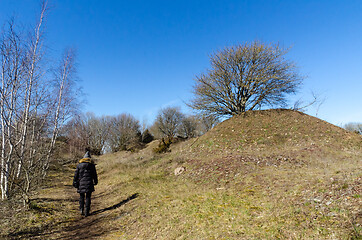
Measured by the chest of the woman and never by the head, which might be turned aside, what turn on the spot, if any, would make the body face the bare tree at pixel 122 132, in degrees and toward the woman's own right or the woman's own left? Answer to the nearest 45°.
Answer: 0° — they already face it

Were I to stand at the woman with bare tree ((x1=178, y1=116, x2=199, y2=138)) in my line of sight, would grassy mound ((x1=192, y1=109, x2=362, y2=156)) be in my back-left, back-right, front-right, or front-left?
front-right

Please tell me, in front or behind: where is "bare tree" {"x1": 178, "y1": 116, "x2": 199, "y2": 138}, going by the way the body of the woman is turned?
in front

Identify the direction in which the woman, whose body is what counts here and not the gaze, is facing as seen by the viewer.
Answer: away from the camera

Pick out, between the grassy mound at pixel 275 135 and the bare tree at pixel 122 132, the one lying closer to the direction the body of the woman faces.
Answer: the bare tree

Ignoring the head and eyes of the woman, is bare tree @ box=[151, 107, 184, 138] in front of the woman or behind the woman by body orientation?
in front

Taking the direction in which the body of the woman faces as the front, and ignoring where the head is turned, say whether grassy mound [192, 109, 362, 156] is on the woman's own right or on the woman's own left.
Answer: on the woman's own right

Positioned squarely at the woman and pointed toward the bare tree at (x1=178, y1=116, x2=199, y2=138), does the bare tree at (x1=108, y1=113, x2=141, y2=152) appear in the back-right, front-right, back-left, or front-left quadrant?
front-left

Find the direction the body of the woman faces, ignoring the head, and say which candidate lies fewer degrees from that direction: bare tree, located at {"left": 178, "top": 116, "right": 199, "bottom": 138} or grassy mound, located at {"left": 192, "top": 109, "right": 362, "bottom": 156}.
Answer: the bare tree
